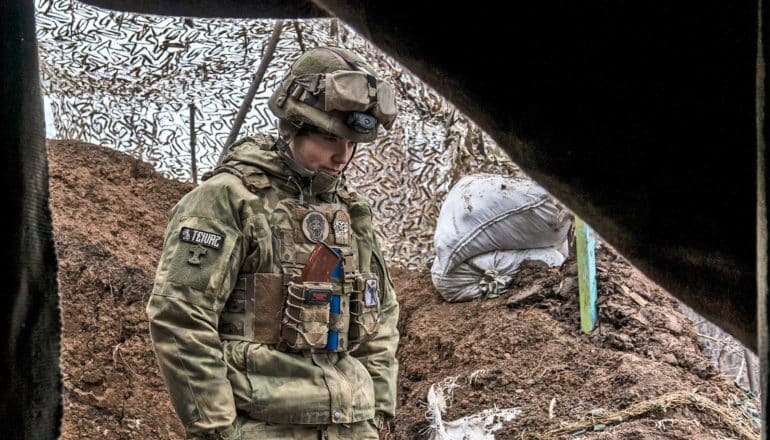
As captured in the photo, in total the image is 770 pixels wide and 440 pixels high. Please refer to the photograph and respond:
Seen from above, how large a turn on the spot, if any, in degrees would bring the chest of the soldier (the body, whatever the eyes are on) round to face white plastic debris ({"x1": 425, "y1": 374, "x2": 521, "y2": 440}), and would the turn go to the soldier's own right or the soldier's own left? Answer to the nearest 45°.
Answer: approximately 90° to the soldier's own left

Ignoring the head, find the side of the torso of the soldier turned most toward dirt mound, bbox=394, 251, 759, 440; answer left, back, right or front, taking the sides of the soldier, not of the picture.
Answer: left

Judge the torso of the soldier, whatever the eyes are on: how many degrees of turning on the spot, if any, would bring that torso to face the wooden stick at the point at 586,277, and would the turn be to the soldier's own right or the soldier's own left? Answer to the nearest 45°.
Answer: approximately 90° to the soldier's own left

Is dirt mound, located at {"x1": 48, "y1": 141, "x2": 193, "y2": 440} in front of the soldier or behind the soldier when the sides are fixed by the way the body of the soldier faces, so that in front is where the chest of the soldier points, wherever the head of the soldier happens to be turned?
behind

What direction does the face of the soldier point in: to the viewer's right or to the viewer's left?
to the viewer's right

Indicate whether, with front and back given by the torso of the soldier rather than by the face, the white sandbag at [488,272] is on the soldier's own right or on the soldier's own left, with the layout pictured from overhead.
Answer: on the soldier's own left

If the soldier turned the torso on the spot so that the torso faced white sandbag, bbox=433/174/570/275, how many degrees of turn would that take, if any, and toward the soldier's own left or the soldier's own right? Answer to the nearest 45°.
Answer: approximately 90° to the soldier's own left

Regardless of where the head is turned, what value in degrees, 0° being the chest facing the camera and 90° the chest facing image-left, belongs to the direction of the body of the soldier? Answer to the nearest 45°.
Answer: approximately 315°
